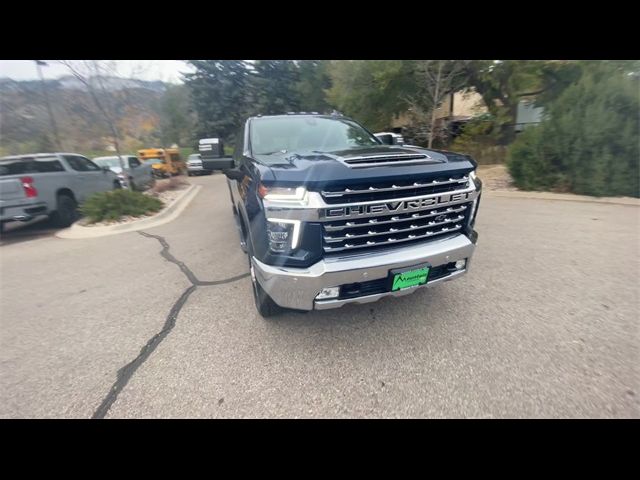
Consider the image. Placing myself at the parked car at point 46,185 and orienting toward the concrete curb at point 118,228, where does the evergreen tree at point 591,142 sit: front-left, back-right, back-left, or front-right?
front-left

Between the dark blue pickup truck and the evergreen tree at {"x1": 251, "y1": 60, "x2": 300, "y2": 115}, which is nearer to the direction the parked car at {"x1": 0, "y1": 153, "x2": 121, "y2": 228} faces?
the evergreen tree

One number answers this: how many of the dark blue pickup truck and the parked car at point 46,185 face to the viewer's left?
0

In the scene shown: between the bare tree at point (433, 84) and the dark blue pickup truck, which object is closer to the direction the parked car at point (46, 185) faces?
the bare tree

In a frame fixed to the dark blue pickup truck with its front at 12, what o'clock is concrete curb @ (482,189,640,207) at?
The concrete curb is roughly at 9 o'clock from the dark blue pickup truck.

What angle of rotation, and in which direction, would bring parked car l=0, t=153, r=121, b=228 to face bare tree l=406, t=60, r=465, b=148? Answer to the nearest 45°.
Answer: approximately 45° to its right

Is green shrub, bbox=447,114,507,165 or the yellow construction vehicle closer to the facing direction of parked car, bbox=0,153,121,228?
the yellow construction vehicle

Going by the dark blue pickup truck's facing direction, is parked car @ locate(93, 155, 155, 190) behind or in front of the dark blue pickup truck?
behind

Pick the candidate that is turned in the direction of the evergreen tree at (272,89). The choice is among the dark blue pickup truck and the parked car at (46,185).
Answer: the parked car

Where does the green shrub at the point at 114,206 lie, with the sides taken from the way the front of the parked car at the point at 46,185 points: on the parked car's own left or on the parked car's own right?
on the parked car's own right

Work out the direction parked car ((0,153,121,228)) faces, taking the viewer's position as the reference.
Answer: facing away from the viewer and to the right of the viewer

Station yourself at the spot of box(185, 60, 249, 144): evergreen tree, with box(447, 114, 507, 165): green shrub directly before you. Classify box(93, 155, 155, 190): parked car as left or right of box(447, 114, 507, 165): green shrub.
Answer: right

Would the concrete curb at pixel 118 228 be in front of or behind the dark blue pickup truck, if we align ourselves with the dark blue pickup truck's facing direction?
behind

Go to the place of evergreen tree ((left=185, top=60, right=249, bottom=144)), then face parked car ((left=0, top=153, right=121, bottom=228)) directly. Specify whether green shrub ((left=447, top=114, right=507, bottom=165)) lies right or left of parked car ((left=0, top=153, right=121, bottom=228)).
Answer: left

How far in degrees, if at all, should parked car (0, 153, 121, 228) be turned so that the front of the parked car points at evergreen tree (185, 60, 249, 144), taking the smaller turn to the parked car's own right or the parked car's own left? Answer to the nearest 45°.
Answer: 0° — it already faces it

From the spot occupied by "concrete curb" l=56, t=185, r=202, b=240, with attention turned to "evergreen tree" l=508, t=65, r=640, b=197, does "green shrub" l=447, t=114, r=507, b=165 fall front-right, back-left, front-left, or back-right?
front-left

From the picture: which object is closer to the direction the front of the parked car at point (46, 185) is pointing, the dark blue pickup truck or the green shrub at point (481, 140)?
the green shrub

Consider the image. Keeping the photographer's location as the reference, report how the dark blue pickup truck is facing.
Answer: facing the viewer and to the right of the viewer

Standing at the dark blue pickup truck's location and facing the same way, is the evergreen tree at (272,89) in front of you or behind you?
behind

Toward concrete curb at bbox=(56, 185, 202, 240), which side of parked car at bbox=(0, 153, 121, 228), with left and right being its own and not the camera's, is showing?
right
